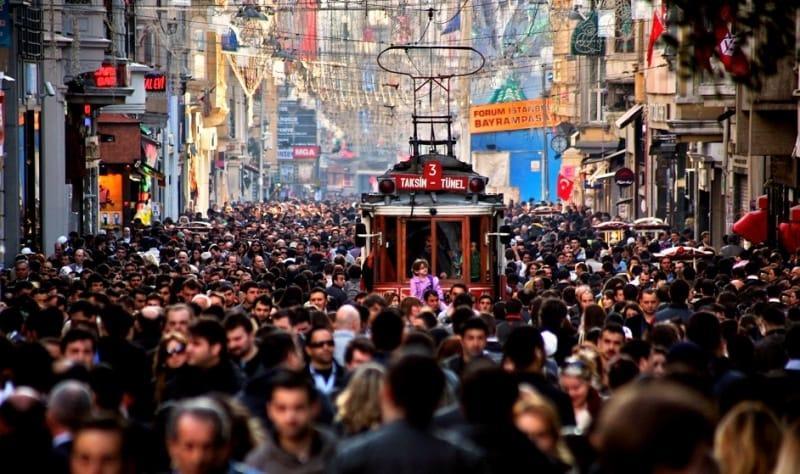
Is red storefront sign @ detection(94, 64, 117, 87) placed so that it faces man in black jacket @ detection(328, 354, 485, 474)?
yes

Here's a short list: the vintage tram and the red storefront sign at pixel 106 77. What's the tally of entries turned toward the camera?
2

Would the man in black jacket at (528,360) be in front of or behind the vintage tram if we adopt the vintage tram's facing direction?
in front

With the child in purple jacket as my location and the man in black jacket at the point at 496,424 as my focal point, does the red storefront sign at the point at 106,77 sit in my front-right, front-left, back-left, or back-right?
back-right

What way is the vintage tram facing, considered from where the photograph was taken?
facing the viewer

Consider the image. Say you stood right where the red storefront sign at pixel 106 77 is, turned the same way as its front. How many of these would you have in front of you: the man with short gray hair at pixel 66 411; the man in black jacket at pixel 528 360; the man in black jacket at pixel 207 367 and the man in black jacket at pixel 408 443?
4

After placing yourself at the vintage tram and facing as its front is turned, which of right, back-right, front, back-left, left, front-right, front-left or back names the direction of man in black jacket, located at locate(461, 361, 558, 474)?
front

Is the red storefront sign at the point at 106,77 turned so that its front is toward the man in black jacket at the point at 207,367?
yes

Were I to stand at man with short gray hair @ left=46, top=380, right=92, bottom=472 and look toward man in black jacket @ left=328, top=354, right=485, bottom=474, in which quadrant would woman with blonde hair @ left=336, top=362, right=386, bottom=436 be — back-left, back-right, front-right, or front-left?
front-left

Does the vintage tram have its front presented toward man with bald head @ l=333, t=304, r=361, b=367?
yes

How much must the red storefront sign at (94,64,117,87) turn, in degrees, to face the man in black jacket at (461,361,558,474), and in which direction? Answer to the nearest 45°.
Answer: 0° — it already faces them

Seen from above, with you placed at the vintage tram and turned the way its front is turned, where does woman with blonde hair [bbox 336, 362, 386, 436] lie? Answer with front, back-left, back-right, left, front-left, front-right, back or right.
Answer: front

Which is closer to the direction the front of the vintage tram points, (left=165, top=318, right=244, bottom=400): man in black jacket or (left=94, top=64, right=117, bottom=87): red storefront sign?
the man in black jacket

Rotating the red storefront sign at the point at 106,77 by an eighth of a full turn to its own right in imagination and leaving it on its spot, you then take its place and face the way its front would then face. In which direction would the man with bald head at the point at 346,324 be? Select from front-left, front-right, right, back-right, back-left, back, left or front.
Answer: front-left

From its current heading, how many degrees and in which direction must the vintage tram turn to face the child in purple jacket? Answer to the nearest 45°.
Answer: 0° — it already faces them
